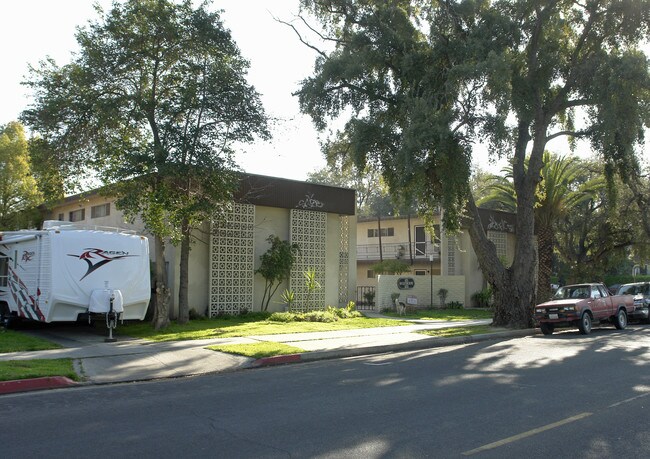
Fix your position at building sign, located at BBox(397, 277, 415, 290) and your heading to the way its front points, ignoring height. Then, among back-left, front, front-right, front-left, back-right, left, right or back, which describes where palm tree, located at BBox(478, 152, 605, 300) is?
left

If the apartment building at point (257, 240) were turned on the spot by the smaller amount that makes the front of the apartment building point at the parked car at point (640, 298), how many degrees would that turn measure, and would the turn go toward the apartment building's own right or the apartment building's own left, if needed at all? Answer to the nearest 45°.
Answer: approximately 45° to the apartment building's own left

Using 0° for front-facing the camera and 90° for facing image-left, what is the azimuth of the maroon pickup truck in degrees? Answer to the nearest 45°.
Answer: approximately 45°

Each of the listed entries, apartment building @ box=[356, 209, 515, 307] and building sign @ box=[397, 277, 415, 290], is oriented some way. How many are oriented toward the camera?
2

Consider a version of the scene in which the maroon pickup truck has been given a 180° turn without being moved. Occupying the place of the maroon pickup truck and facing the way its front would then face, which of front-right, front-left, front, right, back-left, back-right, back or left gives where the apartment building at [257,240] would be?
back-left

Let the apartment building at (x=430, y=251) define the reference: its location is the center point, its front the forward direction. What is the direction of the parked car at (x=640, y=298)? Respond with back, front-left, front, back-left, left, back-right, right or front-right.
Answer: front-left

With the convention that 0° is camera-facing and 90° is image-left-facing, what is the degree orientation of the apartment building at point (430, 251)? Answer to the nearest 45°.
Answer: approximately 0°

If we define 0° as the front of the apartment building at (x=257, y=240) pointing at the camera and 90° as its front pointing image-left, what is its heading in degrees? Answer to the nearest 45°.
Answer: approximately 315°

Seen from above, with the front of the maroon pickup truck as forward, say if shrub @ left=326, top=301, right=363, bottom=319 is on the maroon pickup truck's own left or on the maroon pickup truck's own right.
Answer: on the maroon pickup truck's own right

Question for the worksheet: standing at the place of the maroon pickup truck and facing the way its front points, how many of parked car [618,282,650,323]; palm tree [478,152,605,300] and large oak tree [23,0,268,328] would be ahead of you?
1

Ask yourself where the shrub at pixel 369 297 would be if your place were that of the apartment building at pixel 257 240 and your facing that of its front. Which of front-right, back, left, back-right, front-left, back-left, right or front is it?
left
